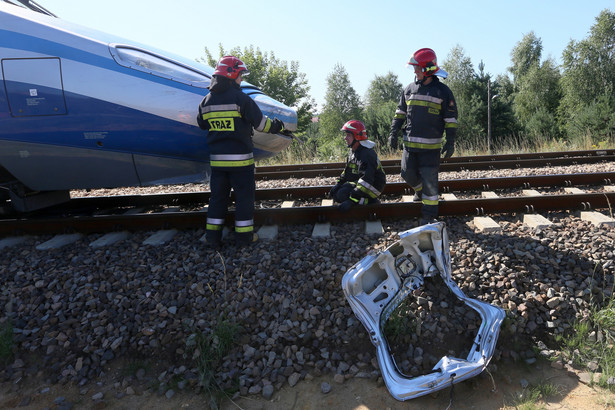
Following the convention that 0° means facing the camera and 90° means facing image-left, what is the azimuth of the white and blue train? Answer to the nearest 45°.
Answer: approximately 270°

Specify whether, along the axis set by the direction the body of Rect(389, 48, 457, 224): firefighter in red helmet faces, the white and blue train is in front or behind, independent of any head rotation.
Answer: in front

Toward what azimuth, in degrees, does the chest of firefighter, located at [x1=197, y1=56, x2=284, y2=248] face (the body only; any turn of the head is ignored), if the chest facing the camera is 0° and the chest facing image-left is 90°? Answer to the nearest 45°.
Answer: approximately 225°

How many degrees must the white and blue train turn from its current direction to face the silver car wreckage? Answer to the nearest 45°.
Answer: approximately 45° to its right

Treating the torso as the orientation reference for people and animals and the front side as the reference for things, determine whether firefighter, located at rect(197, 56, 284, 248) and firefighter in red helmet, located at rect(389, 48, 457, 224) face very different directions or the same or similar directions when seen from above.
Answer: very different directions

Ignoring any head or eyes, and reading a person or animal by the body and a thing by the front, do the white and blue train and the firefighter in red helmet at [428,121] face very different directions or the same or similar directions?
very different directions

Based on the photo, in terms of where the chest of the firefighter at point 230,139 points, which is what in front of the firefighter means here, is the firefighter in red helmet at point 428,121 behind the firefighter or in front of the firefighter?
in front

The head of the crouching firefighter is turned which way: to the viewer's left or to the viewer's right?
to the viewer's left

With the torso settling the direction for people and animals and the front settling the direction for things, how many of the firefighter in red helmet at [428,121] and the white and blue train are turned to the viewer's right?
1

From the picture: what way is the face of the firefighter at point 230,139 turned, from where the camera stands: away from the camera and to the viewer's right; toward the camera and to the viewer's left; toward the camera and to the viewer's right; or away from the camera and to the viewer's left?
away from the camera and to the viewer's right

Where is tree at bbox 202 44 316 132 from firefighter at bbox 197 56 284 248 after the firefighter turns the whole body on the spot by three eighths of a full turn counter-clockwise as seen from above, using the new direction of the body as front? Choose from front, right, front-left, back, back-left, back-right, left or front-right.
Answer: right

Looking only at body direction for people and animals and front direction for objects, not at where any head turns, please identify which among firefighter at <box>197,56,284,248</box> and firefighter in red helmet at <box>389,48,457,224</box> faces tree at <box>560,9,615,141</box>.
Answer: the firefighter

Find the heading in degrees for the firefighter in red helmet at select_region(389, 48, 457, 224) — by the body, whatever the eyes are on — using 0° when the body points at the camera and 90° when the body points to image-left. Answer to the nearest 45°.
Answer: approximately 45°

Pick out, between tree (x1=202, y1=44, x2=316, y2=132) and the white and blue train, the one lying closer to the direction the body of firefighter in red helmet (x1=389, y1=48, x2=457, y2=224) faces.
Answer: the white and blue train
